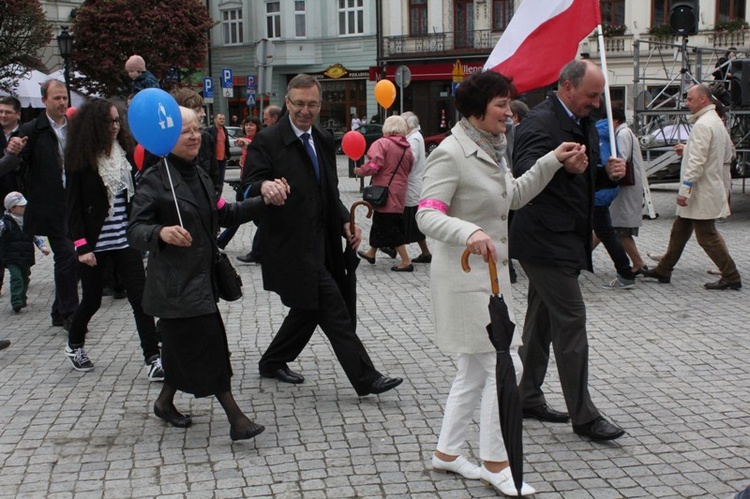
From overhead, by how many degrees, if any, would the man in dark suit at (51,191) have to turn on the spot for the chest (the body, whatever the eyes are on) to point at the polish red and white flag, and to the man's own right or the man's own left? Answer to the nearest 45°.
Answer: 0° — they already face it

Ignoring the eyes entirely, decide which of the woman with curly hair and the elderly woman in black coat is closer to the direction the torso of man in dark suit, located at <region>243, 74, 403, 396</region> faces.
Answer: the elderly woman in black coat

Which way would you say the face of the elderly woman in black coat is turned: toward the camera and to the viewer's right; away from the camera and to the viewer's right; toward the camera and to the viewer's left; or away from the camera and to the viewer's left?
toward the camera and to the viewer's right

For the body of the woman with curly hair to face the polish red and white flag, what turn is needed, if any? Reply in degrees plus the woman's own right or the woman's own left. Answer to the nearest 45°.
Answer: approximately 45° to the woman's own left

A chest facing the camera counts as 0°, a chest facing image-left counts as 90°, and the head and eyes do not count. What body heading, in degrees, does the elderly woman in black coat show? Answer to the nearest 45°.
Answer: approximately 315°

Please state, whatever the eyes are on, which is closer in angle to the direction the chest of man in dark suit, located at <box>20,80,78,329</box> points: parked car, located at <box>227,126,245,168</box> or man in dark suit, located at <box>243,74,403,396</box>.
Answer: the man in dark suit
